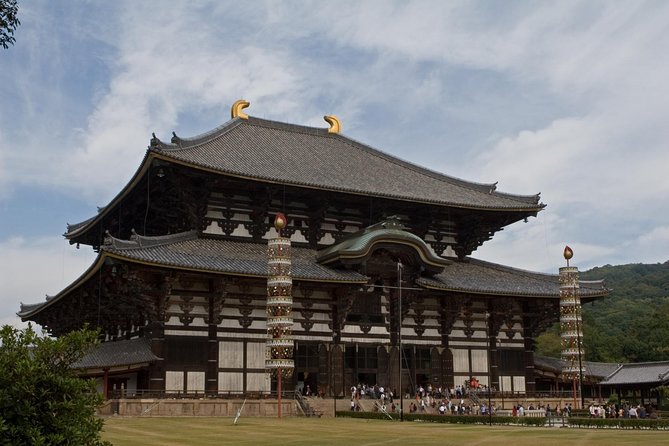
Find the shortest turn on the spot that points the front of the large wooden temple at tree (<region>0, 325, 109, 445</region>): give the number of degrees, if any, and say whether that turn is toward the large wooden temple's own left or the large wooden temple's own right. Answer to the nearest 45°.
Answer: approximately 45° to the large wooden temple's own right

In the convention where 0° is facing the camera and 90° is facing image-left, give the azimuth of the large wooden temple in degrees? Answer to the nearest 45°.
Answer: approximately 315°

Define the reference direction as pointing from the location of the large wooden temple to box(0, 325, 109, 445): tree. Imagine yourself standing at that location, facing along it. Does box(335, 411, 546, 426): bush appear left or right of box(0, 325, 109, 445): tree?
left

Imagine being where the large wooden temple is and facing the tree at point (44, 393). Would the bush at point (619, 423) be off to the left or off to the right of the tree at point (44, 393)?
left
